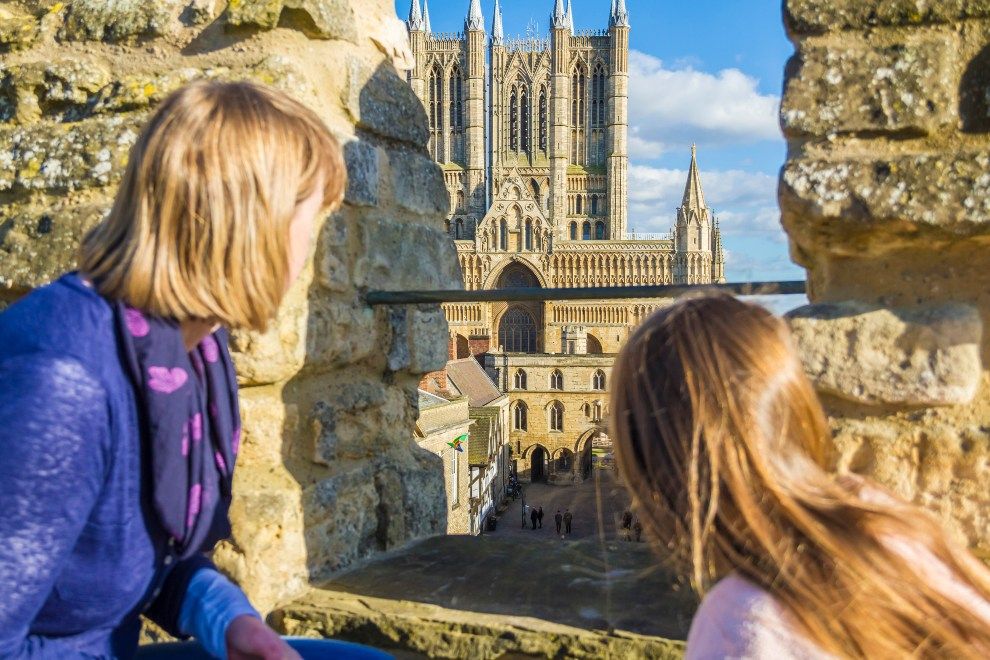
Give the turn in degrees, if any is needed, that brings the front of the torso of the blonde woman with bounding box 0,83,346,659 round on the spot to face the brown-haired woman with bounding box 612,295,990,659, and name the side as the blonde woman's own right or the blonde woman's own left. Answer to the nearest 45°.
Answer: approximately 45° to the blonde woman's own right

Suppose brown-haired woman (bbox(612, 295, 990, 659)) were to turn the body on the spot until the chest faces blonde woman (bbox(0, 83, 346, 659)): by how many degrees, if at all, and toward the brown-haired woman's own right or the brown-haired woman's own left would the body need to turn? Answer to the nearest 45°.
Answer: approximately 45° to the brown-haired woman's own left

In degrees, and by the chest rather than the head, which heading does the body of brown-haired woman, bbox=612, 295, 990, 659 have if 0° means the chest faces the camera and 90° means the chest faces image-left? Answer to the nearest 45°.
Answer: approximately 135°

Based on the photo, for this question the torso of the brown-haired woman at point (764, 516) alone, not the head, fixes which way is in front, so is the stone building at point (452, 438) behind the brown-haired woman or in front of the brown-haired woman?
in front

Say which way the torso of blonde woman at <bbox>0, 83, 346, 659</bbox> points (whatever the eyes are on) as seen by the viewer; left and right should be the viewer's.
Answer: facing to the right of the viewer

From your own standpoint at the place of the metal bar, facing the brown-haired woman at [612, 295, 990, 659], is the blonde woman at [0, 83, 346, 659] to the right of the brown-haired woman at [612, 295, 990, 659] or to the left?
right

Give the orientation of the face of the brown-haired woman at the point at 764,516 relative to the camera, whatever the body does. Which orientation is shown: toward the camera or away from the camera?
away from the camera

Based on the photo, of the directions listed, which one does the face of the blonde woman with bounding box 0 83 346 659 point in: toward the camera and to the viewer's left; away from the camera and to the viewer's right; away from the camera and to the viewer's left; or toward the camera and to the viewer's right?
away from the camera and to the viewer's right

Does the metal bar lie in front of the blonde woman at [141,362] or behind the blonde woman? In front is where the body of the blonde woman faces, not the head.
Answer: in front
